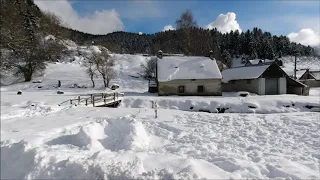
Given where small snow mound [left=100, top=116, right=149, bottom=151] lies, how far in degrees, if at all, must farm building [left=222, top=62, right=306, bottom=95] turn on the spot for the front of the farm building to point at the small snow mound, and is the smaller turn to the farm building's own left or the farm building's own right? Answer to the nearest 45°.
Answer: approximately 45° to the farm building's own right

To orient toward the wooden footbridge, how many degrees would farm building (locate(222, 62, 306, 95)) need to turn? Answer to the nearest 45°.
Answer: approximately 90° to its right

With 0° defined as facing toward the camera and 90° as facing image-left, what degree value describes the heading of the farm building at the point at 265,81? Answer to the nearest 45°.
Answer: approximately 315°

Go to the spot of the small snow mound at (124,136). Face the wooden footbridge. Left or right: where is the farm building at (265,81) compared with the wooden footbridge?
right
